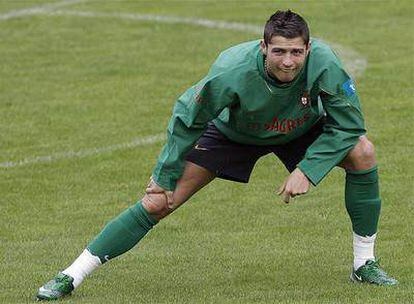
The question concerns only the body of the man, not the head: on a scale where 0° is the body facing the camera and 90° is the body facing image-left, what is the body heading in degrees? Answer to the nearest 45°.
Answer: approximately 0°
